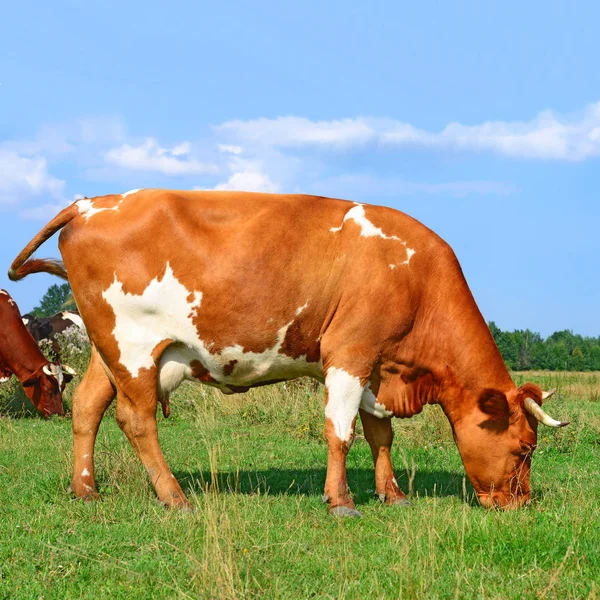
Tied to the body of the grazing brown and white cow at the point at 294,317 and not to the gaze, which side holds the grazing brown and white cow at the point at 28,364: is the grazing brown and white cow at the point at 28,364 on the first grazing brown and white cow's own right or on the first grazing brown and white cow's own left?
on the first grazing brown and white cow's own left

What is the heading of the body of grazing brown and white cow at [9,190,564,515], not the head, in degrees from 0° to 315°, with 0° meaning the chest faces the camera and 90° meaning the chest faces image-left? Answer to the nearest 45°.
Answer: approximately 270°

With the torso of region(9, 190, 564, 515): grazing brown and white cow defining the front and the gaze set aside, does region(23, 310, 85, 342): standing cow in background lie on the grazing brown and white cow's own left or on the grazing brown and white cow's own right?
on the grazing brown and white cow's own left
